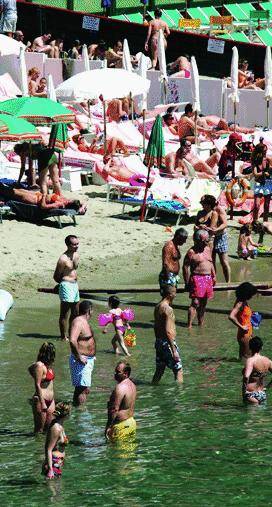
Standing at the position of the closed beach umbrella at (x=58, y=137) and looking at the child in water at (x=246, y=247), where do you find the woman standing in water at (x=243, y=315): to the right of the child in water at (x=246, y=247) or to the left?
right

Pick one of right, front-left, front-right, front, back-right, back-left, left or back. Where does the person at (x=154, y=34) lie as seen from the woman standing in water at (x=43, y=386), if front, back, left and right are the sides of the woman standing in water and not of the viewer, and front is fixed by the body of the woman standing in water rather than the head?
back-left

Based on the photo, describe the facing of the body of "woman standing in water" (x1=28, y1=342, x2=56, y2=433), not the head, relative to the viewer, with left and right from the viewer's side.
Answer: facing the viewer and to the right of the viewer

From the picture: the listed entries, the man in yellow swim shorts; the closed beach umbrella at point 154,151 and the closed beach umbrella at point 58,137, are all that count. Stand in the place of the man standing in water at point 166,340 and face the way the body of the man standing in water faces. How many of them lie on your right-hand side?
1

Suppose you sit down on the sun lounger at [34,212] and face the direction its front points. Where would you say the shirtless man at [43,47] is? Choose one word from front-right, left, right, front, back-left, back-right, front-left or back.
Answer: right

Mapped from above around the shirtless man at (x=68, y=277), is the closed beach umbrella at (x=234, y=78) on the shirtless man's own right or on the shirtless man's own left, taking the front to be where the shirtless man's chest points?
on the shirtless man's own left
